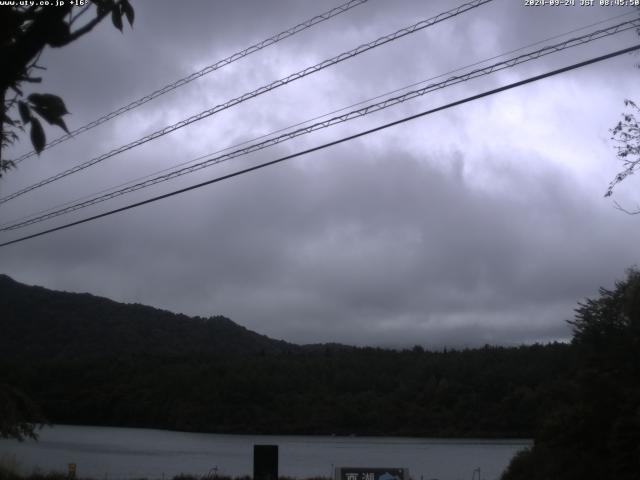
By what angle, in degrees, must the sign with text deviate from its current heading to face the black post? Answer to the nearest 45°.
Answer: approximately 135° to its right

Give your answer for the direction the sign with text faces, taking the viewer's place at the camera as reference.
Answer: facing the viewer
